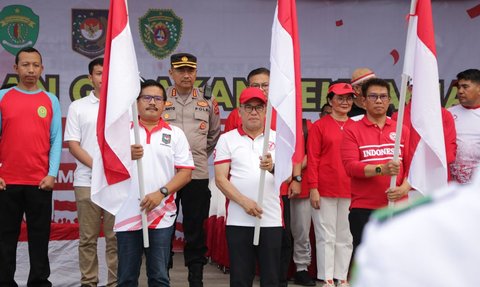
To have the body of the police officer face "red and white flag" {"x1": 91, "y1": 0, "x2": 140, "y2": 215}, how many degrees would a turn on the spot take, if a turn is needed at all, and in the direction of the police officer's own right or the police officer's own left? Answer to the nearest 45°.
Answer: approximately 45° to the police officer's own right

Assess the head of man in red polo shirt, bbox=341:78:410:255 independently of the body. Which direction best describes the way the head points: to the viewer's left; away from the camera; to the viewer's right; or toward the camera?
toward the camera

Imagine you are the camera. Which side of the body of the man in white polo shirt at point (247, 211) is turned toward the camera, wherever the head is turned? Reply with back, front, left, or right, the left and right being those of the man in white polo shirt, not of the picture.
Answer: front

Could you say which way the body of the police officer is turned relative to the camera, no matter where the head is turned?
toward the camera

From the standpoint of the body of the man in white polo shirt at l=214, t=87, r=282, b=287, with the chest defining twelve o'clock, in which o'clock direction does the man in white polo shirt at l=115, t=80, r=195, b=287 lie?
the man in white polo shirt at l=115, t=80, r=195, b=287 is roughly at 3 o'clock from the man in white polo shirt at l=214, t=87, r=282, b=287.

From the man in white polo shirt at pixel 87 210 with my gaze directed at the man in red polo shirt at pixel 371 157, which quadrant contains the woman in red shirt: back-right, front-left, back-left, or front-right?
front-left

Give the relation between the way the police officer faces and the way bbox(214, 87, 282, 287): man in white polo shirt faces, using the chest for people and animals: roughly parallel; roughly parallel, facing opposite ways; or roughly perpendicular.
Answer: roughly parallel

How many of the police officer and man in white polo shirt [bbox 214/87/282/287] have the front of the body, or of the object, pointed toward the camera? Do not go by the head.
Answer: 2

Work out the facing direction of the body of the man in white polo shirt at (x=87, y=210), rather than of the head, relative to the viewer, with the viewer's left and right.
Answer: facing the viewer and to the right of the viewer

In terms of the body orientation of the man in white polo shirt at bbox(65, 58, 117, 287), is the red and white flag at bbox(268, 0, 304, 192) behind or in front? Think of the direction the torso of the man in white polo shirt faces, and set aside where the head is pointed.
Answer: in front
